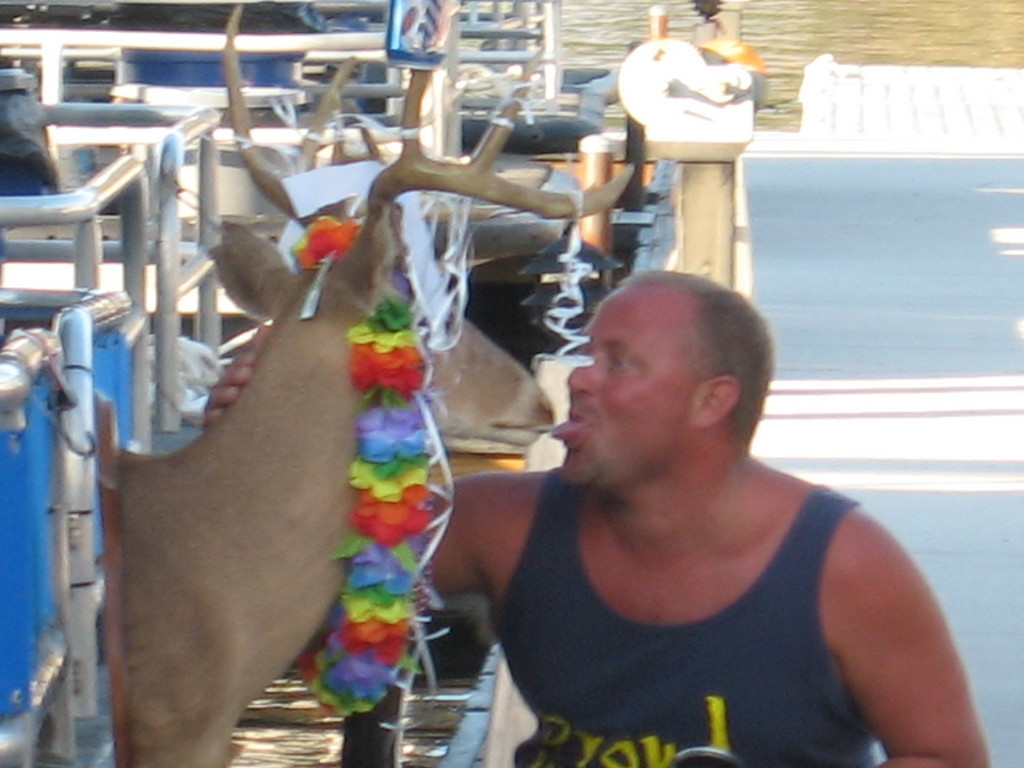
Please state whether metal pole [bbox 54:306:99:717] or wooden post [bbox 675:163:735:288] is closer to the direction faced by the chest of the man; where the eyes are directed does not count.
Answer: the metal pole

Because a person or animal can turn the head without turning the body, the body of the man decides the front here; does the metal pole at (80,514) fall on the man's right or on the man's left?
on the man's right

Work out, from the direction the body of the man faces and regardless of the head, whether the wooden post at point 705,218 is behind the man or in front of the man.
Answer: behind

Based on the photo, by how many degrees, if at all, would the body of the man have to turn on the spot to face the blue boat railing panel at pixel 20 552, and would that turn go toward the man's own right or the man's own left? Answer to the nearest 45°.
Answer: approximately 45° to the man's own right

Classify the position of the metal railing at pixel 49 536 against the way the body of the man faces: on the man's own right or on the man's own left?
on the man's own right

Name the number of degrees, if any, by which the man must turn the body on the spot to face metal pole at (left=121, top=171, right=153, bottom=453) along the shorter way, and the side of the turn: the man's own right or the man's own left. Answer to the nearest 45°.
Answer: approximately 90° to the man's own right

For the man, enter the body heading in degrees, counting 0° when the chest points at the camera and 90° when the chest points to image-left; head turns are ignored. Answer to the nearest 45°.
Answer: approximately 45°

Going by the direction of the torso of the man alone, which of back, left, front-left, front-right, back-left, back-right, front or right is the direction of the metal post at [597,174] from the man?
back-right

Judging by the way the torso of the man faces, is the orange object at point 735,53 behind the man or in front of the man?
behind

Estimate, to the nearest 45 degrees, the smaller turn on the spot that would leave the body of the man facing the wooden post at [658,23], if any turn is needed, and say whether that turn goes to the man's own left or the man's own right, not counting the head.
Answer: approximately 135° to the man's own right

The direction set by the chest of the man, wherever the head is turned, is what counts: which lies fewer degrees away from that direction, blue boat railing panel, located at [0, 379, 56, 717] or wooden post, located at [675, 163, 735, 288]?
the blue boat railing panel
